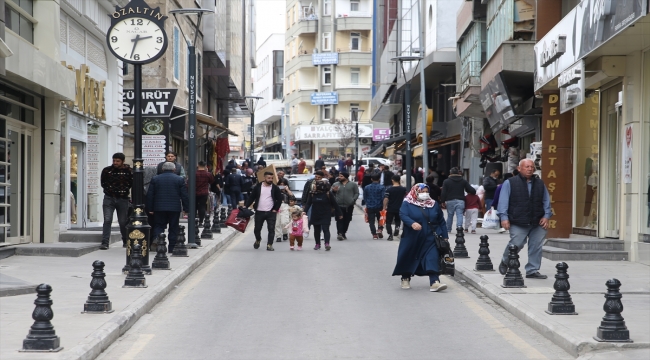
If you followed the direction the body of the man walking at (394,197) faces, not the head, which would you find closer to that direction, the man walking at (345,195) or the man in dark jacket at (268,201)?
the man walking

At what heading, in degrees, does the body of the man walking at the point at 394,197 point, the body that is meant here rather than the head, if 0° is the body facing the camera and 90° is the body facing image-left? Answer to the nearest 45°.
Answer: approximately 180°

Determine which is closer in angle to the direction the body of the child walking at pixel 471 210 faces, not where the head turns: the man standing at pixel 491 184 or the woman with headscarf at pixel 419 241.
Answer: the man standing

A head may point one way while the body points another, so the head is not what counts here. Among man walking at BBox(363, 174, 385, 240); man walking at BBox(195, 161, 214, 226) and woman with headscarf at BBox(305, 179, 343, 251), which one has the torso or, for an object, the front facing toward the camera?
the woman with headscarf

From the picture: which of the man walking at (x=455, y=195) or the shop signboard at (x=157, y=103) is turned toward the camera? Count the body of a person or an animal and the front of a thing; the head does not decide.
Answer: the shop signboard

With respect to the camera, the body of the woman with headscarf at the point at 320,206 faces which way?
toward the camera

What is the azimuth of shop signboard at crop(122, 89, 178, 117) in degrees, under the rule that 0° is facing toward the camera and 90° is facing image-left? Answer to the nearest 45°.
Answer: approximately 0°

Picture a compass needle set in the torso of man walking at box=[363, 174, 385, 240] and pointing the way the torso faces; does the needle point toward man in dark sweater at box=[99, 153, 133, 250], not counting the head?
no

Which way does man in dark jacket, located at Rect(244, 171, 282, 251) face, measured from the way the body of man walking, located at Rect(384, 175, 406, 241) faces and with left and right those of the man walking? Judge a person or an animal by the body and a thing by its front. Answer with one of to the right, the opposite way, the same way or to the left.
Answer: the opposite way
